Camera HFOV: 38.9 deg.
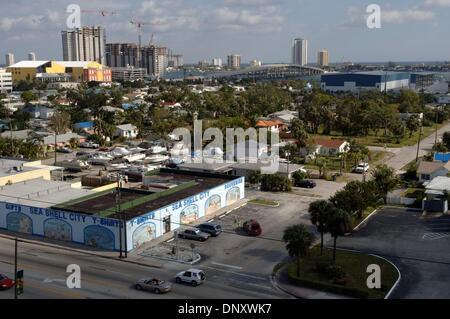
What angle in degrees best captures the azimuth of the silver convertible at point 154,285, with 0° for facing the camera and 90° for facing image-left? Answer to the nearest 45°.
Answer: approximately 135°

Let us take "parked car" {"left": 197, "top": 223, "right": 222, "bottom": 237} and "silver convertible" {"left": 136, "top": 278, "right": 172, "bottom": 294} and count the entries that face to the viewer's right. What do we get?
0

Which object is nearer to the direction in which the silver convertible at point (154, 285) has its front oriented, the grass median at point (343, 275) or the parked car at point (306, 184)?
the parked car

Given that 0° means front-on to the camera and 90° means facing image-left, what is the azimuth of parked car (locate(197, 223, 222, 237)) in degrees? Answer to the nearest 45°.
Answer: approximately 135°

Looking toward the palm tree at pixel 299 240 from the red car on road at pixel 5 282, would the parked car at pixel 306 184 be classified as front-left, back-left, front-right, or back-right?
front-left

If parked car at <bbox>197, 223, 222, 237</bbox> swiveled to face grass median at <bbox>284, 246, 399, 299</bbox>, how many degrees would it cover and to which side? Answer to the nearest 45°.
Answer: approximately 180°

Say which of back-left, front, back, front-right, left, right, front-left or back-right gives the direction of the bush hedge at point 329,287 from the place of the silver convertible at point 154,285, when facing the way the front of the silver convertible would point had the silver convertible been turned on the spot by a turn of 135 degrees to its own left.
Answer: left

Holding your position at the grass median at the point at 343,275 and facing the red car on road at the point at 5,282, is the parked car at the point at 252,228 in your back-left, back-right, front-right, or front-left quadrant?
front-right

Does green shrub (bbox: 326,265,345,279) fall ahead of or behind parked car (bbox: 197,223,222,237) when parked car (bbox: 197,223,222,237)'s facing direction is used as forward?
behind
